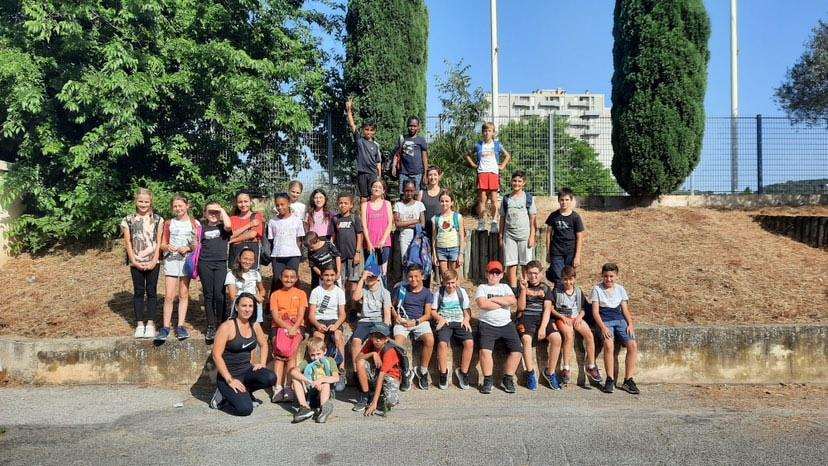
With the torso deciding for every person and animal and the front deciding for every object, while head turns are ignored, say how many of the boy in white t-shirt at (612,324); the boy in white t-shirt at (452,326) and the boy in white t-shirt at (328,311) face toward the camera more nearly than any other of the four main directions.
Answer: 3

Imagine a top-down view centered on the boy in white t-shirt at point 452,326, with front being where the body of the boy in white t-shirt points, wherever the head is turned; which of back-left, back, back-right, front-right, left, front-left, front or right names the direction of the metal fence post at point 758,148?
back-left

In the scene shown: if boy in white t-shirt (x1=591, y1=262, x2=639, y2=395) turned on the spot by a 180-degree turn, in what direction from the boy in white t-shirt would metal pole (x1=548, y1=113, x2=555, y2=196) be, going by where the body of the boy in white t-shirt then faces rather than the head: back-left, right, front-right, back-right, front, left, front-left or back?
front

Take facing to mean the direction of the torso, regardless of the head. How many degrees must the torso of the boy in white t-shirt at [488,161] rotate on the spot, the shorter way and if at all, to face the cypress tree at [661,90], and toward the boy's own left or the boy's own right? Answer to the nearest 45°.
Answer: approximately 135° to the boy's own left

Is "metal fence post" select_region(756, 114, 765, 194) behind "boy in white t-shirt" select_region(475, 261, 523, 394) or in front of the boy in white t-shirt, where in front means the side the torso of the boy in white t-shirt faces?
behind

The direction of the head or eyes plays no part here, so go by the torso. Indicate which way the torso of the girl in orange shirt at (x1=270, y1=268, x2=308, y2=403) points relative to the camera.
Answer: toward the camera

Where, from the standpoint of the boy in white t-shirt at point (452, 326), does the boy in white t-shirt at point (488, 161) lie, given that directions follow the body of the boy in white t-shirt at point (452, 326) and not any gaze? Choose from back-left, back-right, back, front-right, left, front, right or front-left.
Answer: back

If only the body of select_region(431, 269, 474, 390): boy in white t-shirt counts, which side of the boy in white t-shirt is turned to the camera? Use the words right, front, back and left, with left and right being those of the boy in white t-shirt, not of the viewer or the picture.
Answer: front

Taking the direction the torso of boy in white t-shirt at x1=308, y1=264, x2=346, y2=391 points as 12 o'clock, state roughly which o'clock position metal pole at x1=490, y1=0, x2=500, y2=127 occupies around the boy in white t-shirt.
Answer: The metal pole is roughly at 7 o'clock from the boy in white t-shirt.

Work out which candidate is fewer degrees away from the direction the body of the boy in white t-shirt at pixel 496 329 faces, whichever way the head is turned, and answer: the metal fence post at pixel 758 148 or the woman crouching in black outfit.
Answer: the woman crouching in black outfit

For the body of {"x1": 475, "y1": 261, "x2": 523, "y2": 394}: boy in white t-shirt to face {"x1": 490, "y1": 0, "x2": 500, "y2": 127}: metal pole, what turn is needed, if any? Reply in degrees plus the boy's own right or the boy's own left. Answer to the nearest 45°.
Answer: approximately 180°

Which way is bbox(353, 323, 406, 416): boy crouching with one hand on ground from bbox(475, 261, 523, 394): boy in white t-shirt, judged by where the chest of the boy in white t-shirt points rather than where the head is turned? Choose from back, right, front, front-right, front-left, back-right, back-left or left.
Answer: front-right

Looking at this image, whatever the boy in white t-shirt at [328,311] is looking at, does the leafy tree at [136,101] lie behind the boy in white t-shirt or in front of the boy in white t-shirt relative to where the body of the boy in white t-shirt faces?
behind
